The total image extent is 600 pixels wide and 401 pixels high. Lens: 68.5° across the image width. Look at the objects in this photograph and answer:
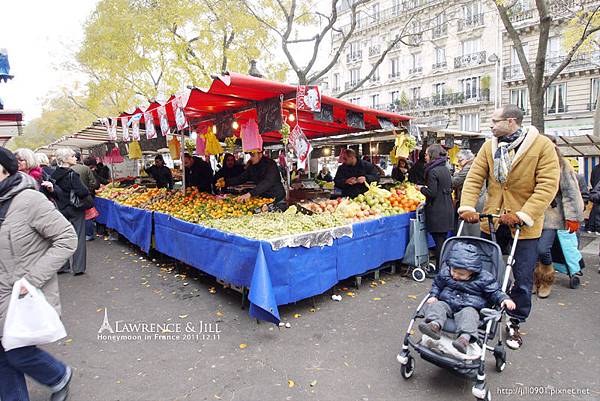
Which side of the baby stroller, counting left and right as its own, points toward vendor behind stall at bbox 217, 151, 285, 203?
right

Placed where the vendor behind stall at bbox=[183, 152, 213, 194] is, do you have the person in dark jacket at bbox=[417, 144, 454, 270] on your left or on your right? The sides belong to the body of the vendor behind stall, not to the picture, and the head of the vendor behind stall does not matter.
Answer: on your left

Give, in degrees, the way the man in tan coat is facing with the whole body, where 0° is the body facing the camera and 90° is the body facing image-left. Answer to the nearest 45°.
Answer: approximately 45°

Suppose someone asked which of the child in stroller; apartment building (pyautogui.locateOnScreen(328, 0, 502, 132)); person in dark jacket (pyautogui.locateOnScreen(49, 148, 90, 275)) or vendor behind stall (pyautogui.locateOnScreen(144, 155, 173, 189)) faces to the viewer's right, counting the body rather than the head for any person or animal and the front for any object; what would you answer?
the person in dark jacket

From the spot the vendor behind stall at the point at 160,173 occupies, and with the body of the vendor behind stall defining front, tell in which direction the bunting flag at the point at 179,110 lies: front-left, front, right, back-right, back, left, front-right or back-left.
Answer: front-left

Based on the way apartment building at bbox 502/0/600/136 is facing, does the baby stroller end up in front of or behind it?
in front

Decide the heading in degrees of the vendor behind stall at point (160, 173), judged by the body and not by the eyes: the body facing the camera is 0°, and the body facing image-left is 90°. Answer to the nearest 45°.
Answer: approximately 45°

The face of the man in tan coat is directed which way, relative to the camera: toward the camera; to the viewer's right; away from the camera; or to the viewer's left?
to the viewer's left
